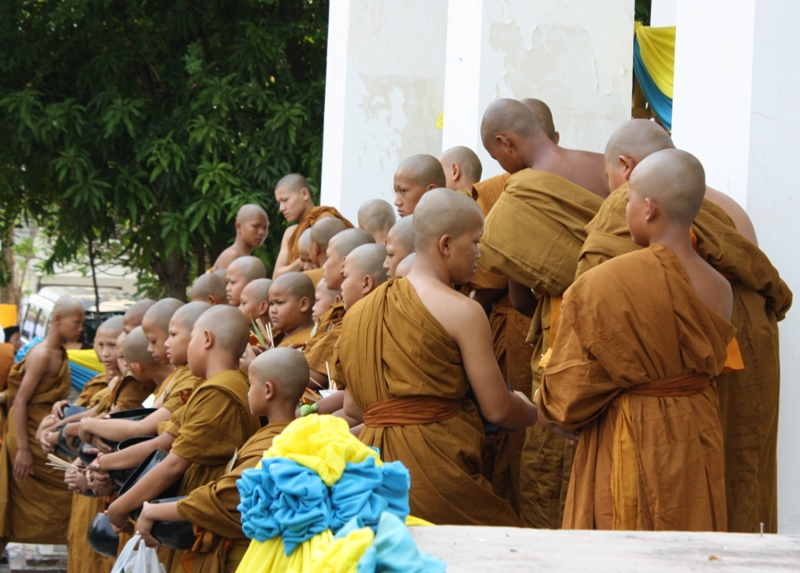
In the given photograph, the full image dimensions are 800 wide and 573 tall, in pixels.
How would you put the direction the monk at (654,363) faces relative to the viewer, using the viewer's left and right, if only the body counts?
facing away from the viewer and to the left of the viewer

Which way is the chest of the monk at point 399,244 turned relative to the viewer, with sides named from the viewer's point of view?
facing to the left of the viewer

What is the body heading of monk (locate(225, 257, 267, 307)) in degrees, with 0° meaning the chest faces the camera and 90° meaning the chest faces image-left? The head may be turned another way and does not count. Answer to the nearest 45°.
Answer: approximately 45°

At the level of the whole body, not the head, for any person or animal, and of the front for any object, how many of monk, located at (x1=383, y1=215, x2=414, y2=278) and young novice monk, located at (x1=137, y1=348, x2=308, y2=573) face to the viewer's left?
2

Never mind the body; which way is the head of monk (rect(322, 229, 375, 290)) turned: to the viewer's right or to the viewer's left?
to the viewer's left

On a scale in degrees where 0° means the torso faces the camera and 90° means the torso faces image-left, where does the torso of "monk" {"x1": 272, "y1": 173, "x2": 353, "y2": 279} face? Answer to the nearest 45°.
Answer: approximately 45°

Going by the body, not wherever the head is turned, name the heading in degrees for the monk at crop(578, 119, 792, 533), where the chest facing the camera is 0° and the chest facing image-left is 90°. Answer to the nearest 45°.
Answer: approximately 135°

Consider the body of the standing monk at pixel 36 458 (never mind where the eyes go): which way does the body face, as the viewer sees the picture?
to the viewer's right
